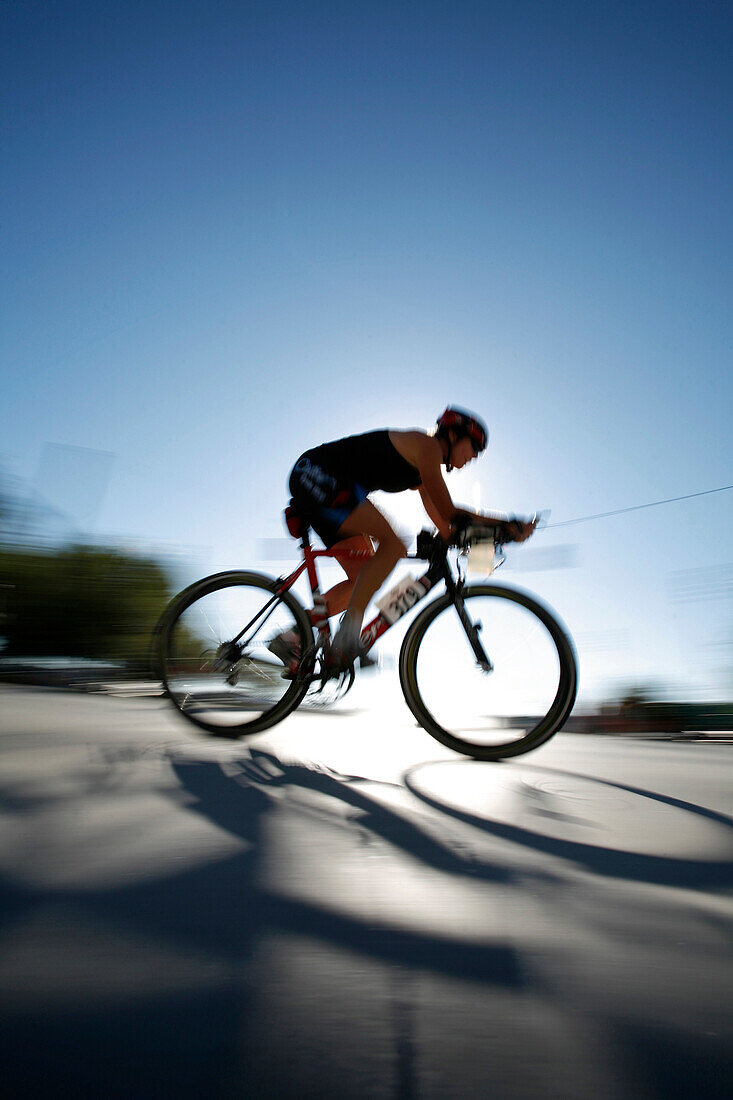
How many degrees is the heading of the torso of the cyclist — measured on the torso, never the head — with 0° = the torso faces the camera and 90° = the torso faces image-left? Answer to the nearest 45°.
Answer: approximately 270°
